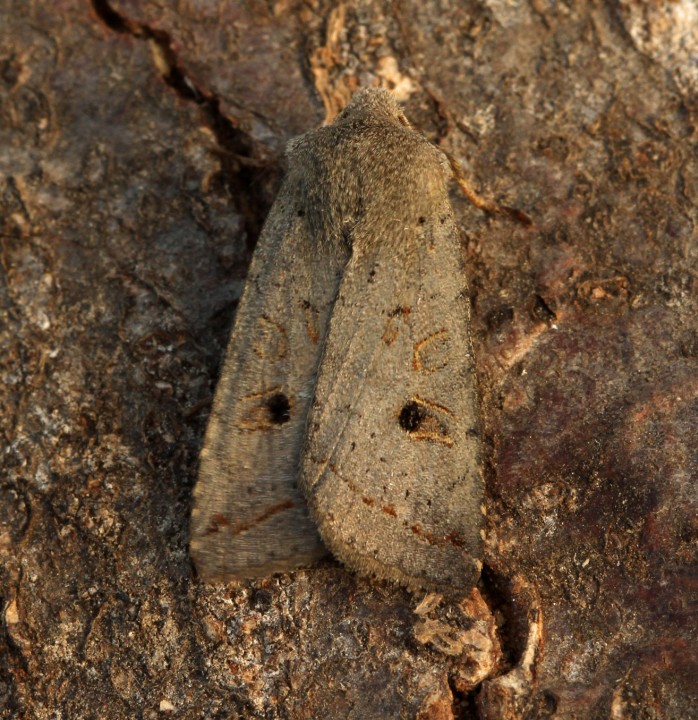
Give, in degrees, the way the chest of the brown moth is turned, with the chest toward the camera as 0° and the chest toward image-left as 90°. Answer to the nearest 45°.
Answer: approximately 180°
